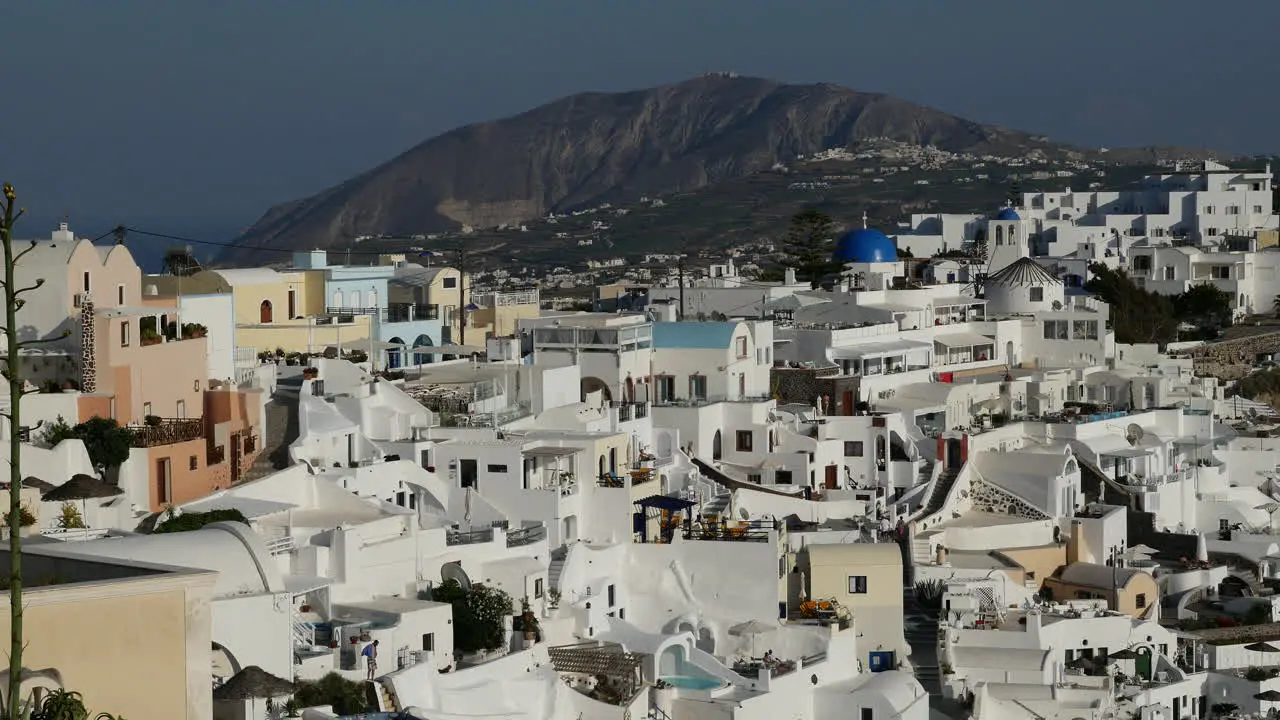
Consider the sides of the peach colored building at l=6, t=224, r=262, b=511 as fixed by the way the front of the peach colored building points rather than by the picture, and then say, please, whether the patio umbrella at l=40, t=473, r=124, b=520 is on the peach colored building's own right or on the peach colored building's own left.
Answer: on the peach colored building's own right

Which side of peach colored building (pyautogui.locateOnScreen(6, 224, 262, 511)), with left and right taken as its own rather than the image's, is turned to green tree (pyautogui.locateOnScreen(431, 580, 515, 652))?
front

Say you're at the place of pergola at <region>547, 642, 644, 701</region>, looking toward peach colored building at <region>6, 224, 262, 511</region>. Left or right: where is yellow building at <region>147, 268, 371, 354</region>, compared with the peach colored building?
right

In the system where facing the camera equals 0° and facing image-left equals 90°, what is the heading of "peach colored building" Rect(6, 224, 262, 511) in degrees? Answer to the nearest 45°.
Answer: approximately 315°

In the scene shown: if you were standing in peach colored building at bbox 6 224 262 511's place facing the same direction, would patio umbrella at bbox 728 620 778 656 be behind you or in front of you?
in front

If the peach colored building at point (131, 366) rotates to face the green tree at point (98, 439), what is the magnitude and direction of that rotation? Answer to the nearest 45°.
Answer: approximately 45° to its right

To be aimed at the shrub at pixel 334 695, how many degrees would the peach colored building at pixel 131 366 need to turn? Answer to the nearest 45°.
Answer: approximately 45° to its right

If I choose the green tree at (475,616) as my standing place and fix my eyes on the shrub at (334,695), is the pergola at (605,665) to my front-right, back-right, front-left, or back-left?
back-left

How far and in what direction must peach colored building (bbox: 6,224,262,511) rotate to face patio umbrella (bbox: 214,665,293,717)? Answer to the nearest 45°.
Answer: approximately 45° to its right

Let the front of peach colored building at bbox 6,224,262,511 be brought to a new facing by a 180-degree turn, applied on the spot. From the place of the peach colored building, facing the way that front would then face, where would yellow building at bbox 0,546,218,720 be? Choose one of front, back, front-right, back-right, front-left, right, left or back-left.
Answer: back-left

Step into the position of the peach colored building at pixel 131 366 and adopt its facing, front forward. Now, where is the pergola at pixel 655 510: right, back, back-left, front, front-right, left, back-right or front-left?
front-left
